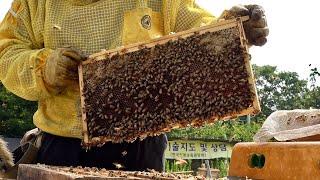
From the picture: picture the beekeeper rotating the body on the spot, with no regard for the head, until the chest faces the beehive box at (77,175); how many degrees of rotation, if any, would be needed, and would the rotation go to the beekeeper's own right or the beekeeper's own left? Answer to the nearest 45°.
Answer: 0° — they already face it

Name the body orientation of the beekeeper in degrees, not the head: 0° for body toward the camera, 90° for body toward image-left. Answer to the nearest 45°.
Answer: approximately 0°
